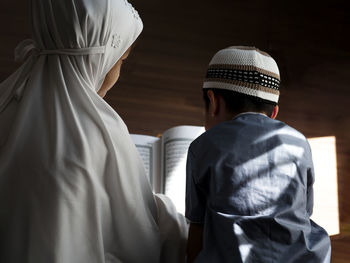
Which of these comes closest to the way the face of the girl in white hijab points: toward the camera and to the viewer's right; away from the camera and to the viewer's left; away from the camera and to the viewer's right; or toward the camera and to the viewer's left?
away from the camera and to the viewer's right

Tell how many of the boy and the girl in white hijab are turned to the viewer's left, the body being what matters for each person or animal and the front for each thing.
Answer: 0

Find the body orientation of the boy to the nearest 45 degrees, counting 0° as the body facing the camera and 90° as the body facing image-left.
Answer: approximately 180°

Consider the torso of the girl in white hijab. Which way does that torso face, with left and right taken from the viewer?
facing away from the viewer and to the right of the viewer
